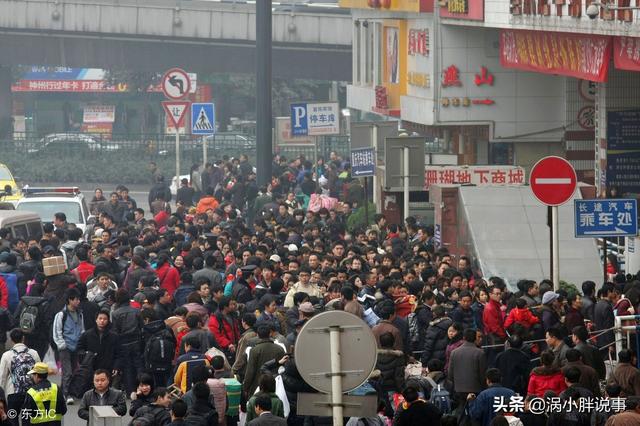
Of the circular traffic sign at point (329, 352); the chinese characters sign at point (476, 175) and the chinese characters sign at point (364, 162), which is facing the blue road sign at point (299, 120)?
the circular traffic sign

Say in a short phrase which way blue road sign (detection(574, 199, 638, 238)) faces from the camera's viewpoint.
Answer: facing the viewer

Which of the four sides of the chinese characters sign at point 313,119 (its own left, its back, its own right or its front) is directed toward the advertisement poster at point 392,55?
left

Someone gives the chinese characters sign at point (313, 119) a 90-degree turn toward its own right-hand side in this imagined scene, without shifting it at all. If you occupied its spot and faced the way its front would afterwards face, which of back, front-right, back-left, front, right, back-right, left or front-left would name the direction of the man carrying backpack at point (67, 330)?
left

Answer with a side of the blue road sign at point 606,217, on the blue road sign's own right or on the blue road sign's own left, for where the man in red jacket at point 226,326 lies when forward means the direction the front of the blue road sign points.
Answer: on the blue road sign's own right

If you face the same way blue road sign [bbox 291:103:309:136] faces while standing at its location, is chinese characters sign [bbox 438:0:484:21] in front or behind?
in front

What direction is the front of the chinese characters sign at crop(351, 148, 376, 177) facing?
toward the camera

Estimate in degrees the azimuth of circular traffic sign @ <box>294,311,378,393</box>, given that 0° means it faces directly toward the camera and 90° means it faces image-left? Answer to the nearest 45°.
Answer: approximately 180°

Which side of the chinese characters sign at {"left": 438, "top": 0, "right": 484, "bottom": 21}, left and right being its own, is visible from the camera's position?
front
